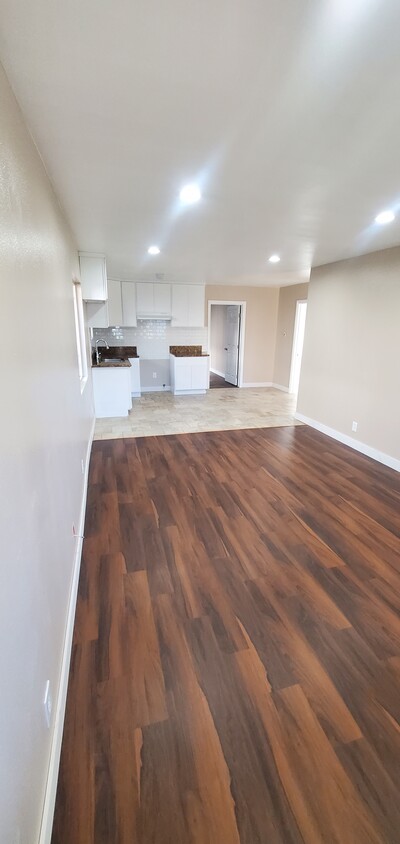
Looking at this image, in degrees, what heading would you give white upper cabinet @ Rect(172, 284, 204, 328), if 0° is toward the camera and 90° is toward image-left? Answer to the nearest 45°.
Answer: approximately 0°

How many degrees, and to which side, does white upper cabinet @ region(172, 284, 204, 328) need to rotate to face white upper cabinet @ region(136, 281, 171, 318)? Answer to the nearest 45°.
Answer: approximately 90° to its right

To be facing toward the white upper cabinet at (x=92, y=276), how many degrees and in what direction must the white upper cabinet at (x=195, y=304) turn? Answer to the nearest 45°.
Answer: approximately 45° to its right

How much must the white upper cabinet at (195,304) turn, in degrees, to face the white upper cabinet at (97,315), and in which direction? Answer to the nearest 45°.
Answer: approximately 45° to its right

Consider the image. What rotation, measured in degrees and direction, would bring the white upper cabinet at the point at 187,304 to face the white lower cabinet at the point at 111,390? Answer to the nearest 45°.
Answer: approximately 45° to its right

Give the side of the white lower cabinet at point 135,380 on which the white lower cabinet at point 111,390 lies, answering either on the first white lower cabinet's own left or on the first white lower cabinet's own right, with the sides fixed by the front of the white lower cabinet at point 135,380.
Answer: on the first white lower cabinet's own right
